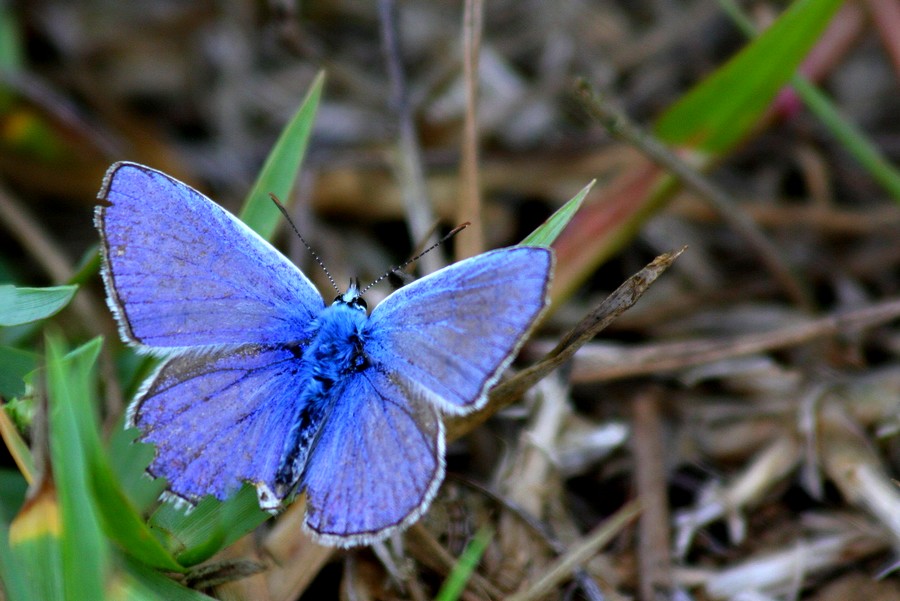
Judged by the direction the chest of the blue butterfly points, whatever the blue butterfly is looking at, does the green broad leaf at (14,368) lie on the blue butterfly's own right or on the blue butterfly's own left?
on the blue butterfly's own left

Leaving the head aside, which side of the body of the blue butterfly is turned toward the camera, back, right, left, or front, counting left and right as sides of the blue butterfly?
back

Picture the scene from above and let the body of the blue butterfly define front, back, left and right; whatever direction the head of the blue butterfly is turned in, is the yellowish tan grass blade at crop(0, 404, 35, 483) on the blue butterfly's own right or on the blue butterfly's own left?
on the blue butterfly's own left

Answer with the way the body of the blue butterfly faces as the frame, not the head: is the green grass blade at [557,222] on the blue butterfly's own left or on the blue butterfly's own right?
on the blue butterfly's own right

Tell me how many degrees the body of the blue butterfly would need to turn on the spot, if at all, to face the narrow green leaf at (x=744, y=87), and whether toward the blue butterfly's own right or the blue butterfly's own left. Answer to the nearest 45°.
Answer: approximately 90° to the blue butterfly's own right

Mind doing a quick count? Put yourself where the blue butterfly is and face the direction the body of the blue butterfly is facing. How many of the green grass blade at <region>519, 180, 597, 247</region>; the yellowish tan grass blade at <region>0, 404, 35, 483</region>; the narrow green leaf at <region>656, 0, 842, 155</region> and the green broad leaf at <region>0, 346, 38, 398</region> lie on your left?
2

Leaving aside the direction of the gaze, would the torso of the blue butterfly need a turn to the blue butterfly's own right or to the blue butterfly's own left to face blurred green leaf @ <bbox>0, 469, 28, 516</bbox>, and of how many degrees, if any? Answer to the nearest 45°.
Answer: approximately 90° to the blue butterfly's own left

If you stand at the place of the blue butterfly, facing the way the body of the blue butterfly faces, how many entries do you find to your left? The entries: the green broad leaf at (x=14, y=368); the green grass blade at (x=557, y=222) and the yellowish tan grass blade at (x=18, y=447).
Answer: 2
